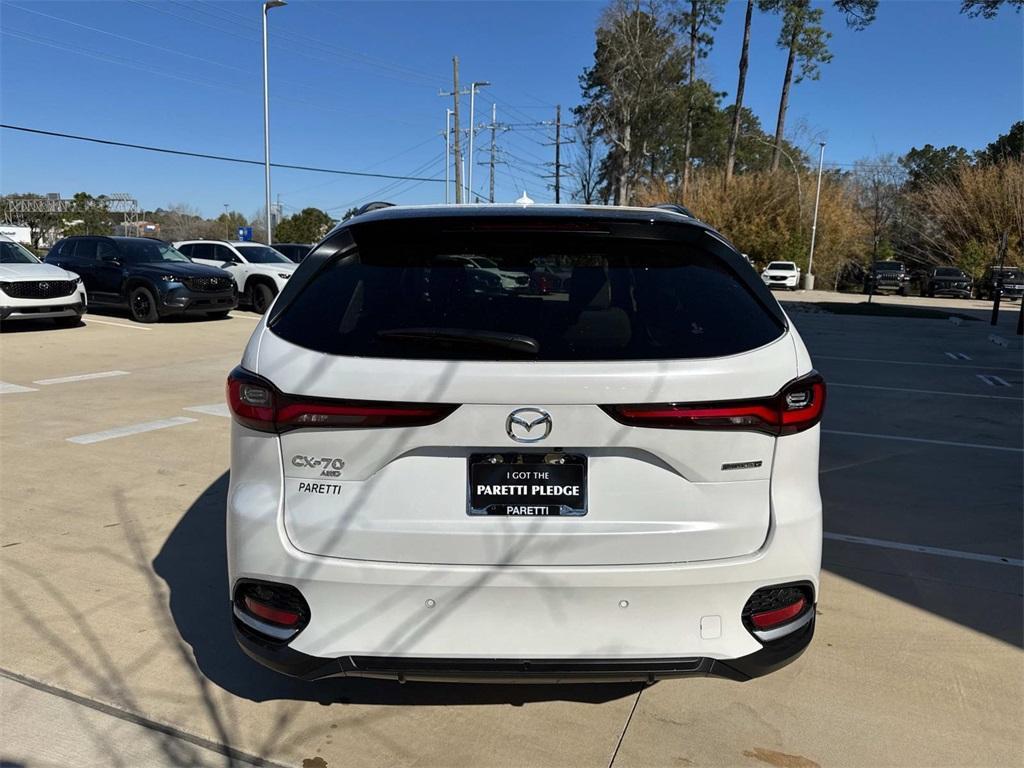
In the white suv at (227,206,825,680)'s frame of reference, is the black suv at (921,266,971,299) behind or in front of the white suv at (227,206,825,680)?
in front

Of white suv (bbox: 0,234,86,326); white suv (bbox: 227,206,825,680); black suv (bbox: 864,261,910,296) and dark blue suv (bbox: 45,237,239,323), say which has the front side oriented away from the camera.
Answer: white suv (bbox: 227,206,825,680)

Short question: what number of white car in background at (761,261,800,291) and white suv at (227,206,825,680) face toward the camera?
1

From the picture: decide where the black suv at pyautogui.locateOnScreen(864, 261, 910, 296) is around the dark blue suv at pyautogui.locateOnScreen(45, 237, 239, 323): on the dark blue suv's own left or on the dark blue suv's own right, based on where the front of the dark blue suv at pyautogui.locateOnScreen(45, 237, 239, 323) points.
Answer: on the dark blue suv's own left

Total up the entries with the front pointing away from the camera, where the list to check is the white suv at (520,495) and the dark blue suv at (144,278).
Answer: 1

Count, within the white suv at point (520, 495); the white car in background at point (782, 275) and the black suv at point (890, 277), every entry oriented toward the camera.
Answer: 2

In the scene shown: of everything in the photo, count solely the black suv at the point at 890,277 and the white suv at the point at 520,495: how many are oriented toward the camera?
1

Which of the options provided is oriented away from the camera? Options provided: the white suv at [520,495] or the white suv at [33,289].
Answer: the white suv at [520,495]

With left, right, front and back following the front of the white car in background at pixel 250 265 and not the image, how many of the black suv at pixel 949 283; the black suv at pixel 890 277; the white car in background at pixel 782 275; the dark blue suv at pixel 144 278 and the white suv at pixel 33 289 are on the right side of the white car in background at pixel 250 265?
2

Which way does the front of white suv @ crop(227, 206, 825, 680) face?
away from the camera

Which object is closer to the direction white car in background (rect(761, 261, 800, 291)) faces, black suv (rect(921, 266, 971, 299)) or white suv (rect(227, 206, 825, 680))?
the white suv
